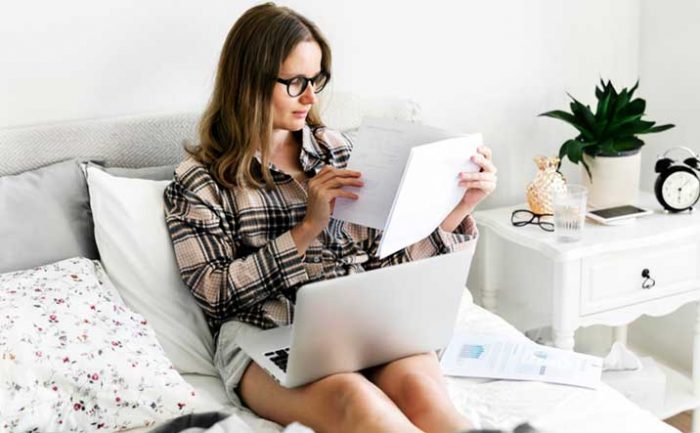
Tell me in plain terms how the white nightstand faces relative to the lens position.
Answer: facing the viewer and to the right of the viewer

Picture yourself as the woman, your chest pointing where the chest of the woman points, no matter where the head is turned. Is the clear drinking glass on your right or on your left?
on your left

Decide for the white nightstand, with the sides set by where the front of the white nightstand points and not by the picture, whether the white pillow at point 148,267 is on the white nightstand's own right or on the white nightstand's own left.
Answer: on the white nightstand's own right

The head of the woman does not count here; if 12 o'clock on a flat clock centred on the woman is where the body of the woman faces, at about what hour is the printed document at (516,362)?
The printed document is roughly at 11 o'clock from the woman.

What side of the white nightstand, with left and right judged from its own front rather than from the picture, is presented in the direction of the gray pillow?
right

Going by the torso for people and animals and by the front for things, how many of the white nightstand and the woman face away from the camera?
0

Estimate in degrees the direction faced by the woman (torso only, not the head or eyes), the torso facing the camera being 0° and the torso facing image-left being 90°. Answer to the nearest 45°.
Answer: approximately 315°
